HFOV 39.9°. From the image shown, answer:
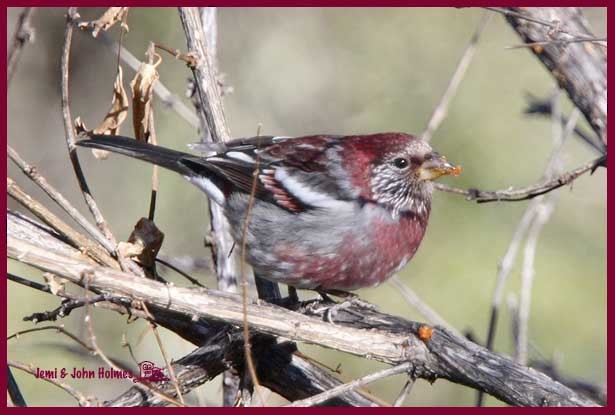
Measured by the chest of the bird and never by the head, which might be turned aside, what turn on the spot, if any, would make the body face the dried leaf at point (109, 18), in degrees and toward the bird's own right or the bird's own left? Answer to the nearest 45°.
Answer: approximately 135° to the bird's own right

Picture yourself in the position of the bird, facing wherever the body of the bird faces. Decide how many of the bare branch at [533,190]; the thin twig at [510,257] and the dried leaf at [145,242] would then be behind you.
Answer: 1

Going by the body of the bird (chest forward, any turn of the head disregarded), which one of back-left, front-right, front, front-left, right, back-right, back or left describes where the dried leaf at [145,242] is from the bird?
back

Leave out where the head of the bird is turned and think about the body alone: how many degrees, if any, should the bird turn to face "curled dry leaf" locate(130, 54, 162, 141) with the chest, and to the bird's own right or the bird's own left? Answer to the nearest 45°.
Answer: approximately 135° to the bird's own right

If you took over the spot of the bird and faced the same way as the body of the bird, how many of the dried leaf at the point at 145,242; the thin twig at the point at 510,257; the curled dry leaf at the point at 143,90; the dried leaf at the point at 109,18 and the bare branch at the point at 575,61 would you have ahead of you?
2

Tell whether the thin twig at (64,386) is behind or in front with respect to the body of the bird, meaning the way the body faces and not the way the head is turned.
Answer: behind

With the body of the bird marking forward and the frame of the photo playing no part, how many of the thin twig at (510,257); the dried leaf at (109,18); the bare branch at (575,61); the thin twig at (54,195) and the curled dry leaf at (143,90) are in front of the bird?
2

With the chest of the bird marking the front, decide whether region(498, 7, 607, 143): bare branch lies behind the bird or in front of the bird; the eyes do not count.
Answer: in front

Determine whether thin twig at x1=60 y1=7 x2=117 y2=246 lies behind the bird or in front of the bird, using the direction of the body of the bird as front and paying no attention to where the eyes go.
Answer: behind

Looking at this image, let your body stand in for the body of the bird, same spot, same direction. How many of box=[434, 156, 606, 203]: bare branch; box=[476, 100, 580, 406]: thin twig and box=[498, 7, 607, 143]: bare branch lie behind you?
0

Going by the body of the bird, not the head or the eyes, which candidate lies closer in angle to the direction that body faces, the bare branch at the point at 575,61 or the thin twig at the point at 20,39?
the bare branch

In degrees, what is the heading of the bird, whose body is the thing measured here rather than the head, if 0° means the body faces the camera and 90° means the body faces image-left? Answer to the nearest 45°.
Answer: approximately 270°
